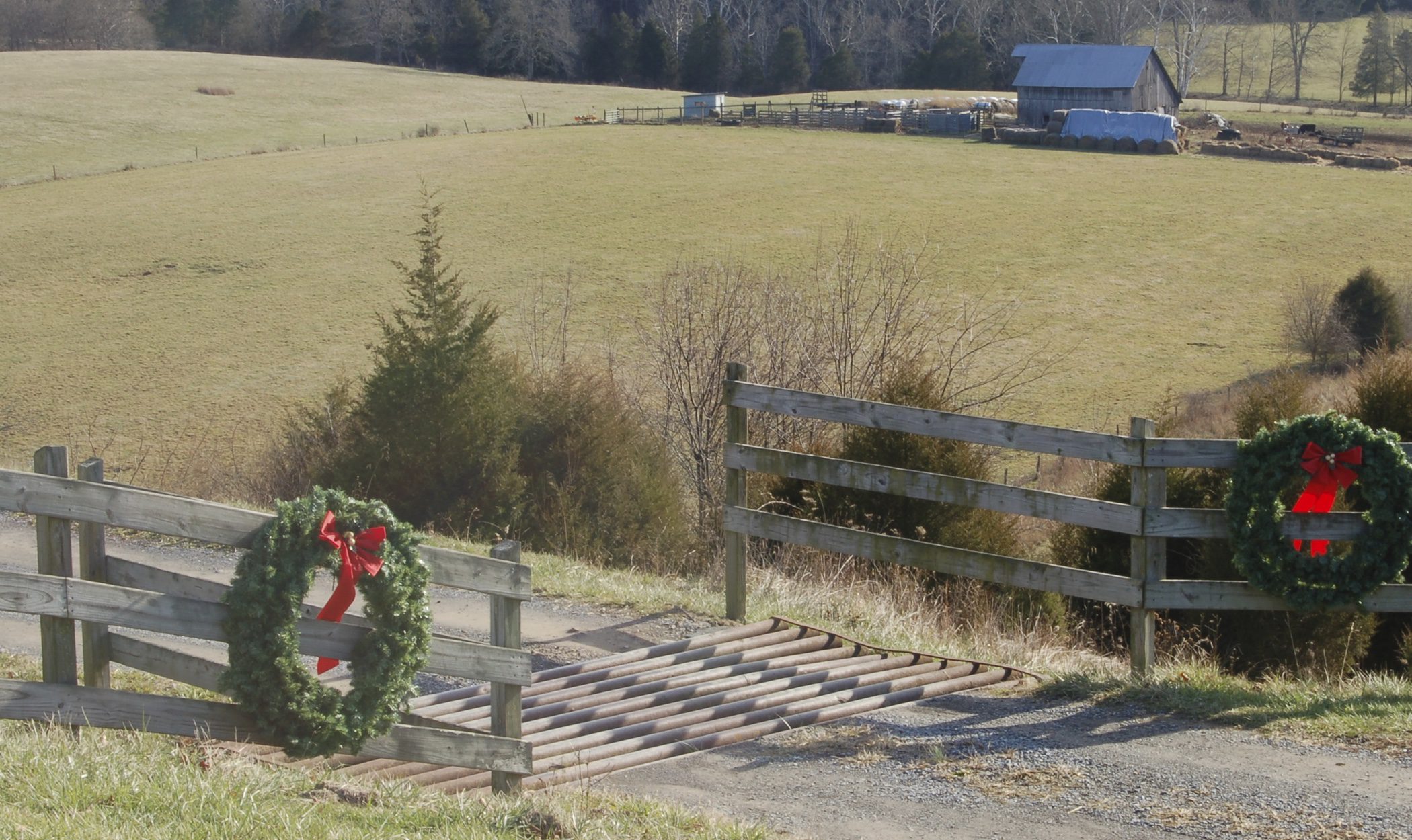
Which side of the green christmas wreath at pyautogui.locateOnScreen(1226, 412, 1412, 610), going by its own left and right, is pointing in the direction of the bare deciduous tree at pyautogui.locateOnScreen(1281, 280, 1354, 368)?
back

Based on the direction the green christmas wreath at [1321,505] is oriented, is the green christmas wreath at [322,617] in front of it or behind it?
in front

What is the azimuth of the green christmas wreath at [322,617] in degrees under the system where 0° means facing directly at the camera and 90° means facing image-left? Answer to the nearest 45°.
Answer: approximately 315°

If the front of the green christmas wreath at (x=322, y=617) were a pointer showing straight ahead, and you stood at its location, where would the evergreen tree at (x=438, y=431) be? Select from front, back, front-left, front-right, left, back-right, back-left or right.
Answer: back-left

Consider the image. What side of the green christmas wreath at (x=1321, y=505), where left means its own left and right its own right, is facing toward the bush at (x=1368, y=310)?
back

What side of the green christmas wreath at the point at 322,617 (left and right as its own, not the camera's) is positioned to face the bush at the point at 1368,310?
left

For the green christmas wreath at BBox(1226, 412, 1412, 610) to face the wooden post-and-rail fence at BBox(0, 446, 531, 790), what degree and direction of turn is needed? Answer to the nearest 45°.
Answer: approximately 45° to its right

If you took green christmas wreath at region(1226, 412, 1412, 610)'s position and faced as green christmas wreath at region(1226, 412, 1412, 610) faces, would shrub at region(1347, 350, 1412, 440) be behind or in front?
behind

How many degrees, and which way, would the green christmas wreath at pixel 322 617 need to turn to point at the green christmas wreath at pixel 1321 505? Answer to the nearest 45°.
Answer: approximately 45° to its left
